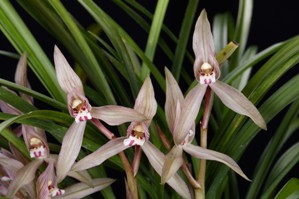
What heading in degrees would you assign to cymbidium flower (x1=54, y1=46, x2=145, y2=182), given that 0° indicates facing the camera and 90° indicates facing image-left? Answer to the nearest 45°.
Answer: approximately 0°

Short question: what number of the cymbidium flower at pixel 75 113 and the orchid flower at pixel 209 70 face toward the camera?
2

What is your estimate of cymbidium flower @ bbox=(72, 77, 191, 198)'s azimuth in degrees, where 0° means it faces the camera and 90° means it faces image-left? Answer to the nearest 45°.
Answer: approximately 0°

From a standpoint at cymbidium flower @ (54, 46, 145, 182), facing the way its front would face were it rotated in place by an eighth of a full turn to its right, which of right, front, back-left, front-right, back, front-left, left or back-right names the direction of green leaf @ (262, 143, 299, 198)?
back
